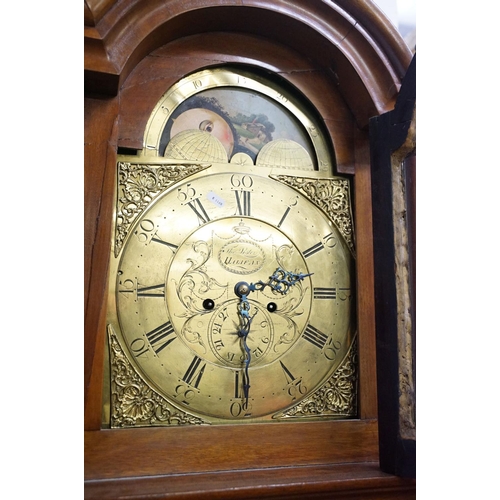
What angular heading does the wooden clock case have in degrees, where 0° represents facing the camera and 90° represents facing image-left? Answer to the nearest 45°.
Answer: approximately 0°
